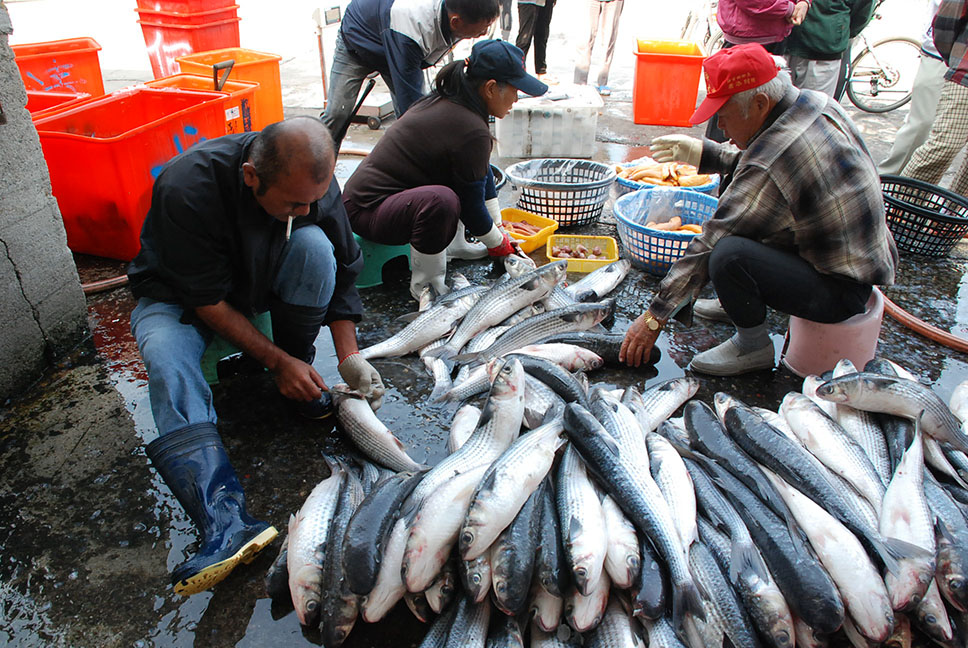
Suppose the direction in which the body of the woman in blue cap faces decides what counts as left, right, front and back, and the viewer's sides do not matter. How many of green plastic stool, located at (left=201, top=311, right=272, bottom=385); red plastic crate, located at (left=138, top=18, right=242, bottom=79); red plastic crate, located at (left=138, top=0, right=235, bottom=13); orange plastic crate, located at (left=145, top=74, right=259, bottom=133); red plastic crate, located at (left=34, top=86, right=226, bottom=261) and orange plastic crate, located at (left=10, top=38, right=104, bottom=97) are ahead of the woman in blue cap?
0

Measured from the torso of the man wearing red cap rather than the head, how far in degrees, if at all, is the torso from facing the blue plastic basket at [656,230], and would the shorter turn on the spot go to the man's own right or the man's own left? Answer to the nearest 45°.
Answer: approximately 45° to the man's own right

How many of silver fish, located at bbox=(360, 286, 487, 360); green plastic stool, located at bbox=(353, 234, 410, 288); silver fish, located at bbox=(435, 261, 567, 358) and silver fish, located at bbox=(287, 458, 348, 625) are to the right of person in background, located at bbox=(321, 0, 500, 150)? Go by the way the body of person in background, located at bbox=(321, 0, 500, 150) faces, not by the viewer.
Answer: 4

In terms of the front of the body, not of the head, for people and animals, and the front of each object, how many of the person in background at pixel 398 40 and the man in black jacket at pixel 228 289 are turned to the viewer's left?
0

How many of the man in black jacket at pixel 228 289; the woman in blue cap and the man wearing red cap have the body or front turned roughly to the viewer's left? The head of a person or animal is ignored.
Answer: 1

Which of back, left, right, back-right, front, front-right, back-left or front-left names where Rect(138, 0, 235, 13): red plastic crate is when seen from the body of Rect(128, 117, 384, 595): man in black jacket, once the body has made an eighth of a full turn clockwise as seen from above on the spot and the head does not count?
back

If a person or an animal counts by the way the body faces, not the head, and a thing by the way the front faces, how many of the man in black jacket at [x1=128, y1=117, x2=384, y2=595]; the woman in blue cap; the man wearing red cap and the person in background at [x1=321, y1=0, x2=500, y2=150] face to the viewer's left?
1

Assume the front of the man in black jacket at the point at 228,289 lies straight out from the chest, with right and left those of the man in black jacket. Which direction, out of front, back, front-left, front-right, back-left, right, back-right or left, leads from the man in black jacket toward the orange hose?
front-left

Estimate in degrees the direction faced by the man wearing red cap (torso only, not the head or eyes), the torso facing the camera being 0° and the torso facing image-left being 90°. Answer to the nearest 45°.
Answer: approximately 90°

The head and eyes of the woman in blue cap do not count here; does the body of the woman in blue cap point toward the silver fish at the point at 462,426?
no

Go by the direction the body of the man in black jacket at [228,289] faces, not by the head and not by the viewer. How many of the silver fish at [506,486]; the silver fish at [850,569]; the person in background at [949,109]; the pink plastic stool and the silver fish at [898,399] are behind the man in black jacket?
0

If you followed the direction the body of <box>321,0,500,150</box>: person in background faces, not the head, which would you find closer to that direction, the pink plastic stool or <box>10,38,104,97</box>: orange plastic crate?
the pink plastic stool

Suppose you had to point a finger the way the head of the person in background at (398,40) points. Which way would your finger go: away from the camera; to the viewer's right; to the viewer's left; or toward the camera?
to the viewer's right

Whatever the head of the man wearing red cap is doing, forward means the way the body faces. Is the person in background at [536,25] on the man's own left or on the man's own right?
on the man's own right

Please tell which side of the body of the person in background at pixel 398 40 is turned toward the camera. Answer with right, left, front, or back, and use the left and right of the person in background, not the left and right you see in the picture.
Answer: right

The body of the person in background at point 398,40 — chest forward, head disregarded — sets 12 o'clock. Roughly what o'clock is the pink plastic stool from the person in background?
The pink plastic stool is roughly at 2 o'clock from the person in background.

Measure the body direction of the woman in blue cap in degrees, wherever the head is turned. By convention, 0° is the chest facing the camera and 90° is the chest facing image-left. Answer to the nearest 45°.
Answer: approximately 270°

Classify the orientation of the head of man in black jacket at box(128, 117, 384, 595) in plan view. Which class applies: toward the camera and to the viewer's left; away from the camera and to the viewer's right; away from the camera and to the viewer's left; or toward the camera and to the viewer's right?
toward the camera and to the viewer's right

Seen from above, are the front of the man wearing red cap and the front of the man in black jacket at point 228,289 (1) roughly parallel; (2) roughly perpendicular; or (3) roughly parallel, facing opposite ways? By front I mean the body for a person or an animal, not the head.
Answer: roughly parallel, facing opposite ways

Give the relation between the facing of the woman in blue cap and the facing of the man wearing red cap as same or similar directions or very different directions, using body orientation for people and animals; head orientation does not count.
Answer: very different directions

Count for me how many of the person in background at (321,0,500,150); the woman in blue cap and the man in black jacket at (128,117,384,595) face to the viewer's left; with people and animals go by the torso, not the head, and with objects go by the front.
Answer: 0
